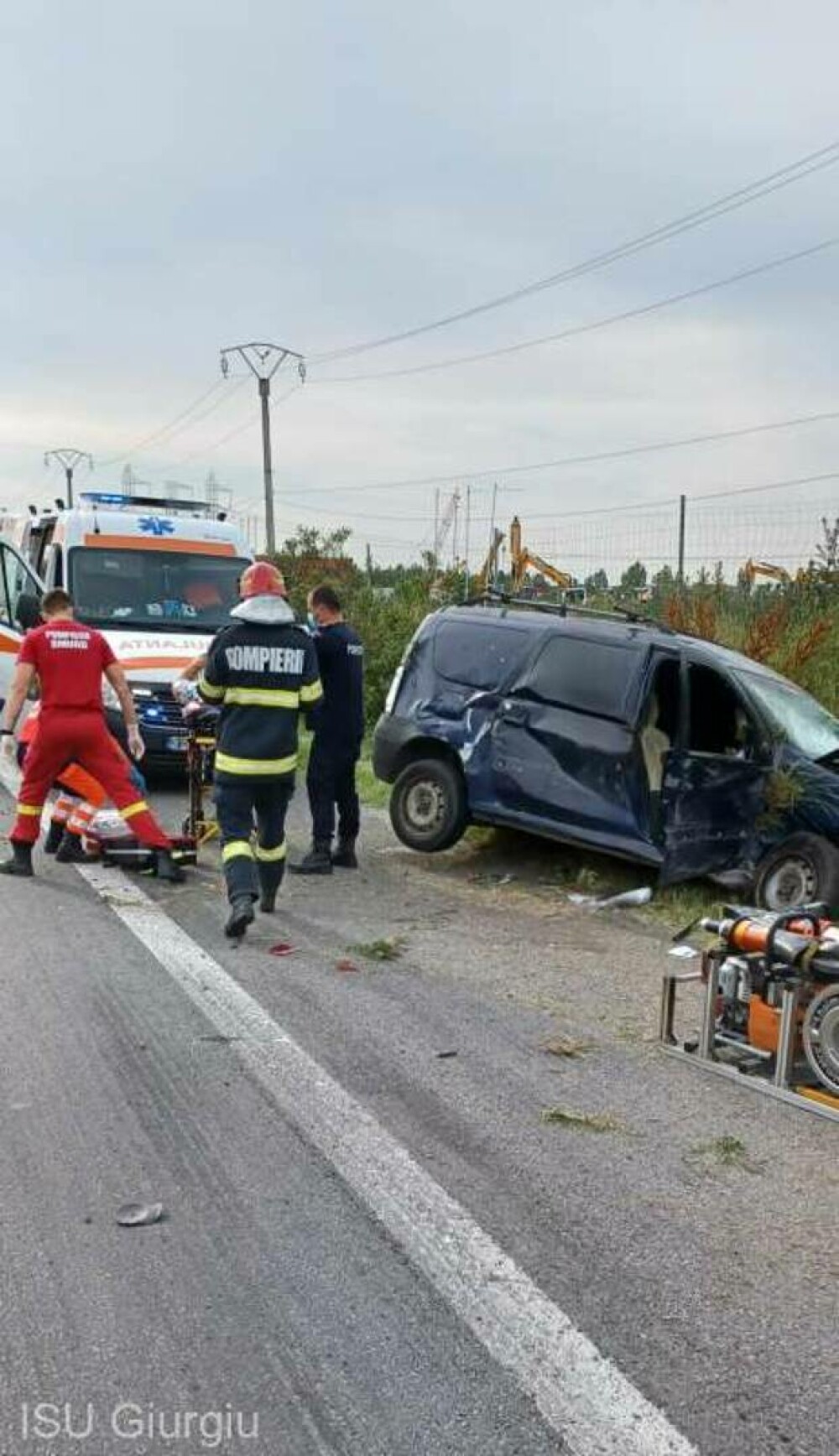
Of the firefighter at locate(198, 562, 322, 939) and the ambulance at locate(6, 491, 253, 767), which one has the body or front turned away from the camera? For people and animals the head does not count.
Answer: the firefighter

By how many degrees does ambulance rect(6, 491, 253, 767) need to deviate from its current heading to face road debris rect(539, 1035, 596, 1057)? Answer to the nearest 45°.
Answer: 0° — it already faces it

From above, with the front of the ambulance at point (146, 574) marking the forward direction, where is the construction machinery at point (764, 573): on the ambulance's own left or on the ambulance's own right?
on the ambulance's own left

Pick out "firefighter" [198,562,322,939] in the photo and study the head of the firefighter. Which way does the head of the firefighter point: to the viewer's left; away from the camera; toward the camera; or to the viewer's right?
away from the camera

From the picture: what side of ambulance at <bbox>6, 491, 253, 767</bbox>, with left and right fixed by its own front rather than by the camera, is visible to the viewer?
front

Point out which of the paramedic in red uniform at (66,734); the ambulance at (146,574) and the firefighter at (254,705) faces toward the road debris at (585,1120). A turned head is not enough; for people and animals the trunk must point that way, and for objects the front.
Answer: the ambulance

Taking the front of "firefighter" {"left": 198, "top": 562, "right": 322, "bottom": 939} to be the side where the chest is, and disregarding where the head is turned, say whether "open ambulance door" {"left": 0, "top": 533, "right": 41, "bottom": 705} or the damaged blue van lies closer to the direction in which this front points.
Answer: the open ambulance door

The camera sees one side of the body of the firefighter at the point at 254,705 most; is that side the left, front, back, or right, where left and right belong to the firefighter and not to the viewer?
back

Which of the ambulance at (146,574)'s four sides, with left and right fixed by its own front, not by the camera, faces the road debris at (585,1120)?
front

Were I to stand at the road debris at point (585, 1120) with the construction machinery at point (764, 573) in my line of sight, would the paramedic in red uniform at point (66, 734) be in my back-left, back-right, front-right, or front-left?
front-left

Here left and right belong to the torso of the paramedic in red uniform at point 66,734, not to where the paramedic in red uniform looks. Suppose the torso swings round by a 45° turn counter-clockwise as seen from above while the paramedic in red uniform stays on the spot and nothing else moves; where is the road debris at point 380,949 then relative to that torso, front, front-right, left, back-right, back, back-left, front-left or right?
back

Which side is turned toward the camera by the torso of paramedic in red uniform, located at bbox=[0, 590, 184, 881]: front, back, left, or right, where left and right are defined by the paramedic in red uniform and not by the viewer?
back

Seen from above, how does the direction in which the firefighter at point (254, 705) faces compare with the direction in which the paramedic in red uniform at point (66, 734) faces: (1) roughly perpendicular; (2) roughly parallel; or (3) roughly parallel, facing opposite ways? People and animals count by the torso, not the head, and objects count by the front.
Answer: roughly parallel

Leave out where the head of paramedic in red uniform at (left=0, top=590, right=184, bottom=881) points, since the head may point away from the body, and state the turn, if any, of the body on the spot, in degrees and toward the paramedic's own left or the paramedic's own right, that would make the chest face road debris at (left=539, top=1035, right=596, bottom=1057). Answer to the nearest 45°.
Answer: approximately 135° to the paramedic's own right

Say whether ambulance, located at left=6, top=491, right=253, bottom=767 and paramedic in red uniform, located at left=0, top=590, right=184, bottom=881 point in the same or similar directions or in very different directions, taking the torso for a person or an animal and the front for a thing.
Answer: very different directions

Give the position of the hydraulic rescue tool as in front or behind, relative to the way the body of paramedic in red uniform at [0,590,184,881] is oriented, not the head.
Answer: behind

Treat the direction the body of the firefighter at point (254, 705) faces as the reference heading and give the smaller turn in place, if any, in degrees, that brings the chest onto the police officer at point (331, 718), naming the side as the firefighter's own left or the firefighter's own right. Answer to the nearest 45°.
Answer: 0° — they already face them

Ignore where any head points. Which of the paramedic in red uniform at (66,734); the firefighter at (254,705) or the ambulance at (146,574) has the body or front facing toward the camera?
the ambulance

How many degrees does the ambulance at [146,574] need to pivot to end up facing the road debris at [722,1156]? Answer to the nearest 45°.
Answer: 0° — it already faces it
